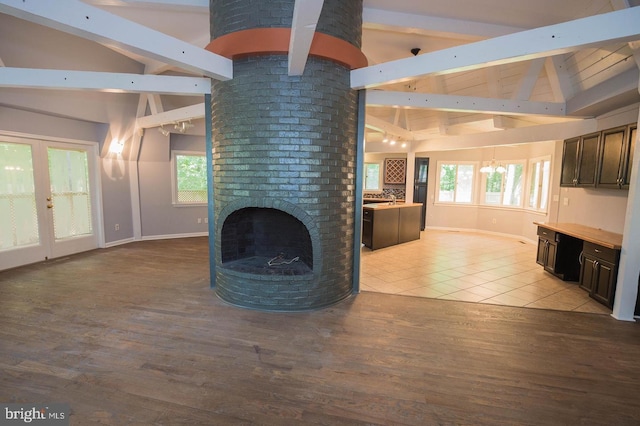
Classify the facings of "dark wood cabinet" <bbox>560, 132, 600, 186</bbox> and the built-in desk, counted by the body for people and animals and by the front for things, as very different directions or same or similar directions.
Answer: same or similar directions

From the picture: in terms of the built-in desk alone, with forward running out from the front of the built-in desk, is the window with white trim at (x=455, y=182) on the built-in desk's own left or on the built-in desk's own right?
on the built-in desk's own right

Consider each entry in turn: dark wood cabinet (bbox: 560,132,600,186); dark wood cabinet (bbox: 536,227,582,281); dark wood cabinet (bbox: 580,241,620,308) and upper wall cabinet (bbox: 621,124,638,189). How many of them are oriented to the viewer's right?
0

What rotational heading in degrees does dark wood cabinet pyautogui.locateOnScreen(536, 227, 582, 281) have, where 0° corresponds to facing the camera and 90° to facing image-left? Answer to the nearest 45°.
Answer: approximately 45°

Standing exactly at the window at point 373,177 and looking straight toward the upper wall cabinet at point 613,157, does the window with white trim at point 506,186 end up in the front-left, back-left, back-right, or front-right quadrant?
front-left

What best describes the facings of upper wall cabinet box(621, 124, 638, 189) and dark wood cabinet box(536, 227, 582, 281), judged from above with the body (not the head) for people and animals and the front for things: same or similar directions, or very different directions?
same or similar directions

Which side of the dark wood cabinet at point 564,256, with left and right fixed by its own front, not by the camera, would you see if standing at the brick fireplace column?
front

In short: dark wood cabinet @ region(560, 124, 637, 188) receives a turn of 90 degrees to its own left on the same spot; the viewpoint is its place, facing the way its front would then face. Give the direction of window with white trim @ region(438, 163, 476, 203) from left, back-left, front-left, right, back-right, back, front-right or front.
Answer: back

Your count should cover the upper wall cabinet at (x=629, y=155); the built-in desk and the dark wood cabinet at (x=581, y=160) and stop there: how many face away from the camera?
0

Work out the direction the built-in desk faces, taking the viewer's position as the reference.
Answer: facing the viewer and to the left of the viewer

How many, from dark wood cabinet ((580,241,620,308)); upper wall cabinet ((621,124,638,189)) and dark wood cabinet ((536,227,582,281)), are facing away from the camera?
0

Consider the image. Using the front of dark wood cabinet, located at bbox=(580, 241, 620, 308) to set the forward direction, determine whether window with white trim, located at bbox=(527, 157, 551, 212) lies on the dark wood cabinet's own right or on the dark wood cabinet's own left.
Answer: on the dark wood cabinet's own right

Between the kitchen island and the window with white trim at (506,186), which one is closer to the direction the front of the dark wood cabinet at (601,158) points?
the kitchen island

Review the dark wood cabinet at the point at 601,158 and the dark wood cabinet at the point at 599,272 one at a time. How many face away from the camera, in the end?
0
